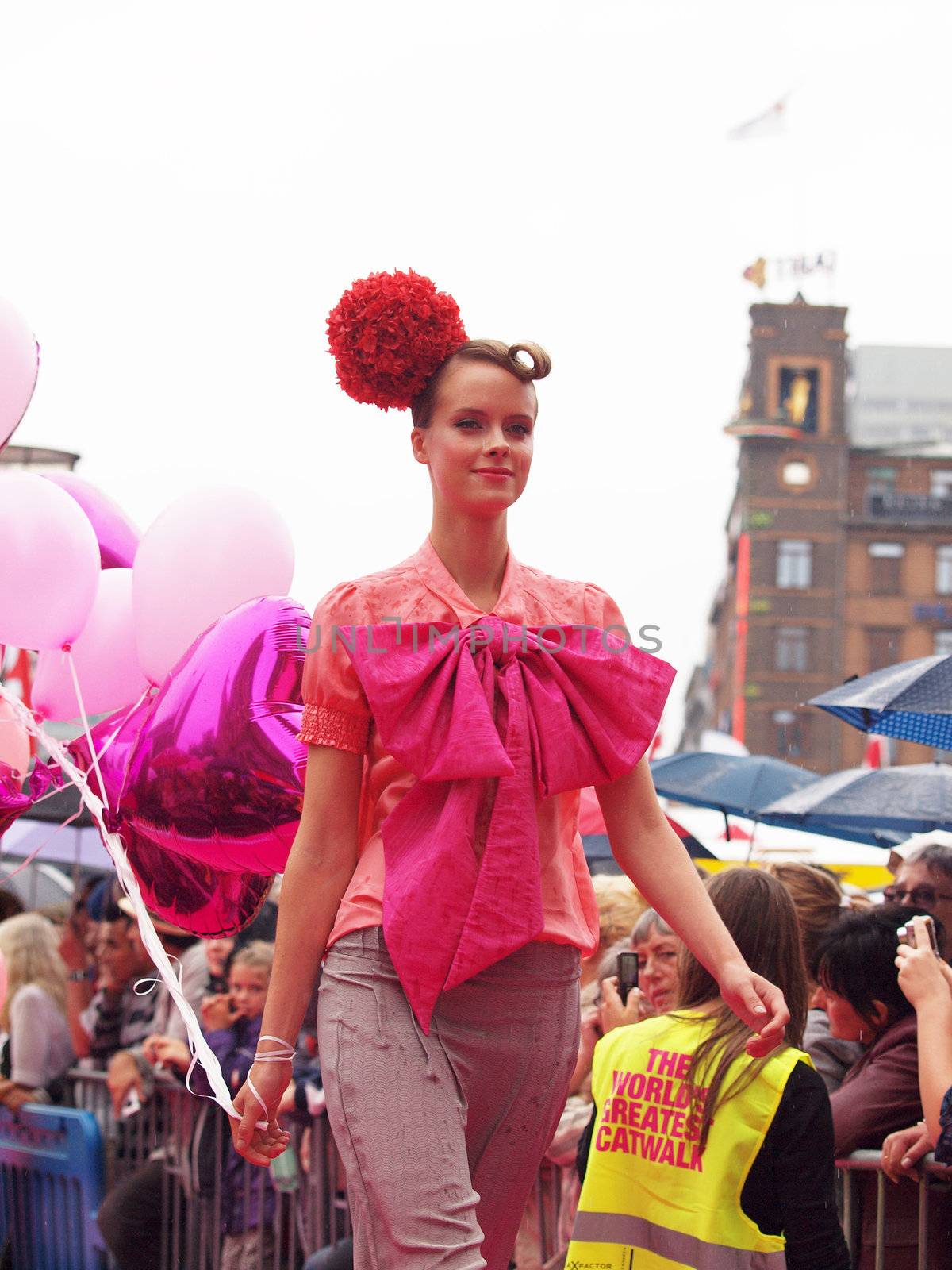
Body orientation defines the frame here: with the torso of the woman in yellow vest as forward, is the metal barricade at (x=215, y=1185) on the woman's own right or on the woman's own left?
on the woman's own left

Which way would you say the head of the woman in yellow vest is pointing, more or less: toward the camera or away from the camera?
away from the camera

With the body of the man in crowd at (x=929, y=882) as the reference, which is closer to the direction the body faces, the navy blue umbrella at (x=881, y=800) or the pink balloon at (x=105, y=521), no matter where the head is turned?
the pink balloon

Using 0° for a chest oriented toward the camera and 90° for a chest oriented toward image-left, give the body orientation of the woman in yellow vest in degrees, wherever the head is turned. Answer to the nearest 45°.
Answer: approximately 225°

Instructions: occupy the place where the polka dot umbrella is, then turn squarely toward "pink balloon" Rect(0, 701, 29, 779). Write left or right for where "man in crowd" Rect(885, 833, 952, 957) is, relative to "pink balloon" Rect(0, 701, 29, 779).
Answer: left

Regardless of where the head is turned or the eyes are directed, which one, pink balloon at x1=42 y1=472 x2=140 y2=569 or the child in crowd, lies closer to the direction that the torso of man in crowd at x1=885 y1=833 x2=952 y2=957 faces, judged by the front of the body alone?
the pink balloon

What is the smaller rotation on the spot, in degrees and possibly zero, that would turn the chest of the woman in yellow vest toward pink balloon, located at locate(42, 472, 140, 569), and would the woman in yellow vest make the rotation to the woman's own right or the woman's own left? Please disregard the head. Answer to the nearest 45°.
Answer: approximately 90° to the woman's own left

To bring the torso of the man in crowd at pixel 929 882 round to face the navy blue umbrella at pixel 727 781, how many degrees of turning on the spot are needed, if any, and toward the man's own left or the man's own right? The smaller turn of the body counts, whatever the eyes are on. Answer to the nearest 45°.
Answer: approximately 135° to the man's own right

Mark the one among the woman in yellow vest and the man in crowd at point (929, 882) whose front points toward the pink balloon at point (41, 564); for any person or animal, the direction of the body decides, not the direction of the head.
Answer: the man in crowd

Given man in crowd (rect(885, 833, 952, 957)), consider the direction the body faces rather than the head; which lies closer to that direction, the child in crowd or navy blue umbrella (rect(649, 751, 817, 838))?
the child in crowd

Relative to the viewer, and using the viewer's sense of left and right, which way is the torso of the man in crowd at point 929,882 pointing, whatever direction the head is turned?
facing the viewer and to the left of the viewer

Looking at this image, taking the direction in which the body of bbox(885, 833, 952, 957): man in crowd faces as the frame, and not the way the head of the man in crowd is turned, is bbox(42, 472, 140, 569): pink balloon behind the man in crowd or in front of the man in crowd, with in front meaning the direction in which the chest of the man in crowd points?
in front

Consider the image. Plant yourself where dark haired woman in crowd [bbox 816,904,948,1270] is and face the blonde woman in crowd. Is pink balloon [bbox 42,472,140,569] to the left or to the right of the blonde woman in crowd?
left

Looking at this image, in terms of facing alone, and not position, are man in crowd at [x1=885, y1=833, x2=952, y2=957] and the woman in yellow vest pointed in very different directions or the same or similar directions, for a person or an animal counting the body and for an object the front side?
very different directions
